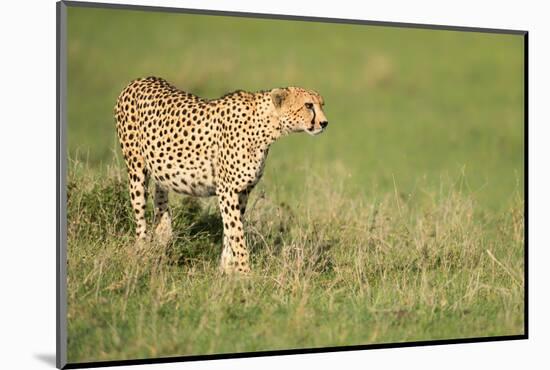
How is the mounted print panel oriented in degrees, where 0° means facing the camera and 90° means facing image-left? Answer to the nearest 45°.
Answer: approximately 315°
